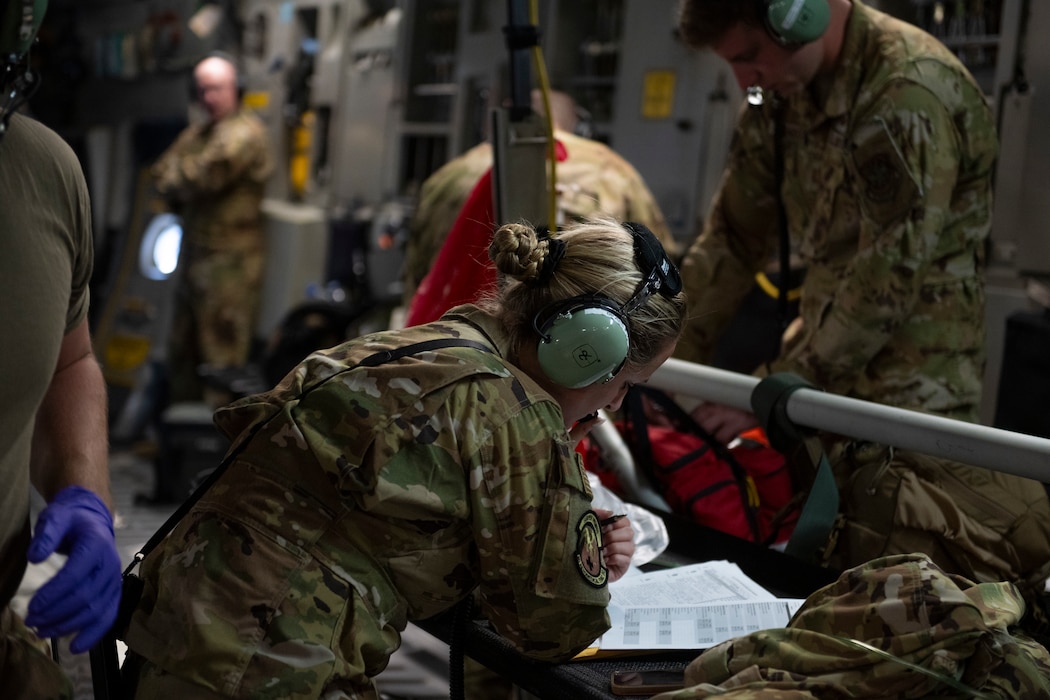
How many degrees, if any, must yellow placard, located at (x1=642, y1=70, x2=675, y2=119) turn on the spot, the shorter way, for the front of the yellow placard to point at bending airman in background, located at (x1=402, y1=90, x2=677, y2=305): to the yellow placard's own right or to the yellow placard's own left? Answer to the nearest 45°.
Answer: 0° — it already faces them

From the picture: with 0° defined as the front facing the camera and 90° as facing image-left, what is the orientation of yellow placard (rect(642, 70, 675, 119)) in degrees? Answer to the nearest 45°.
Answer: approximately 0°

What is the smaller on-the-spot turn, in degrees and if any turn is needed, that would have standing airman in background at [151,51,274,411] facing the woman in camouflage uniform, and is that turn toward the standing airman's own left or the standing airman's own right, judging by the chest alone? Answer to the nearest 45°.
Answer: approximately 45° to the standing airman's own left

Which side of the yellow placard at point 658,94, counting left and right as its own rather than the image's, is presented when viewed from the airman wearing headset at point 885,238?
front

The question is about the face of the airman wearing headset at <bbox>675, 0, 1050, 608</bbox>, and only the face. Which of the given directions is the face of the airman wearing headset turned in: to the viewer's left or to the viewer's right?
to the viewer's left

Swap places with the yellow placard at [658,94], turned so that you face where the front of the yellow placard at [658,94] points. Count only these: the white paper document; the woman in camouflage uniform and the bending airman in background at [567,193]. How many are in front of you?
3

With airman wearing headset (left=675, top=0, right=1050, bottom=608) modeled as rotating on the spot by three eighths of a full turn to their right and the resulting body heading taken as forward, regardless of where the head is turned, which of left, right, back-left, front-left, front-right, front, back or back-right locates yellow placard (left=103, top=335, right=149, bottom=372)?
front-left

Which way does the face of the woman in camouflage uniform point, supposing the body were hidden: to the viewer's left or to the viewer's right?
to the viewer's right
